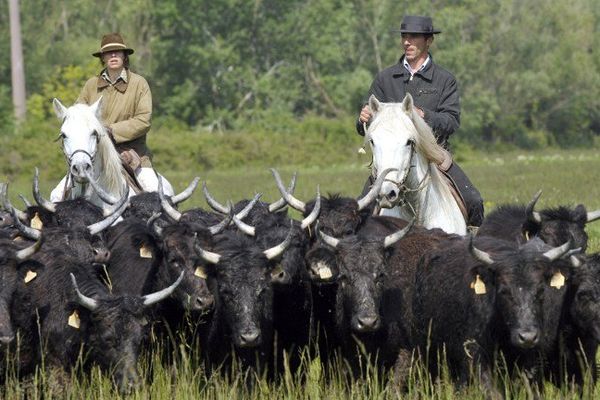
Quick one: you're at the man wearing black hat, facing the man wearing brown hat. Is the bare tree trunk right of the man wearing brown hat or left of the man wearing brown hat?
right

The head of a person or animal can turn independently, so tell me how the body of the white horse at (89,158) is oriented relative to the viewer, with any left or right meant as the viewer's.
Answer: facing the viewer and to the left of the viewer

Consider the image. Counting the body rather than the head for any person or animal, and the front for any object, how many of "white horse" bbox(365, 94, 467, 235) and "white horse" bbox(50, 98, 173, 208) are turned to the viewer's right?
0

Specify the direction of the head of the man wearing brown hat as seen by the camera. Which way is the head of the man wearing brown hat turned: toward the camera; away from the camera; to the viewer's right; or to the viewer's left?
toward the camera

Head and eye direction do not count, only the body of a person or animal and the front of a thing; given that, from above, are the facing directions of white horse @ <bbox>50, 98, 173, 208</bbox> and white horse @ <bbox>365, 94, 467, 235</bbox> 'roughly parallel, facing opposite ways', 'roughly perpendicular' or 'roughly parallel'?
roughly parallel

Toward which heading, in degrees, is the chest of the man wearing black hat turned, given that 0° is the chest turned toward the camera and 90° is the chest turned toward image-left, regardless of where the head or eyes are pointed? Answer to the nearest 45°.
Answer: approximately 45°

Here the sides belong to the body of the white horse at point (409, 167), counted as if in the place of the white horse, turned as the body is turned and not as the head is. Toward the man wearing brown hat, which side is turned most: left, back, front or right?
right

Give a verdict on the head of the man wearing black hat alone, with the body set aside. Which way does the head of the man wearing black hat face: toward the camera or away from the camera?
toward the camera

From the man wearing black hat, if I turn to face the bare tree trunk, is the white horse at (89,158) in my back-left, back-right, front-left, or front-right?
front-left

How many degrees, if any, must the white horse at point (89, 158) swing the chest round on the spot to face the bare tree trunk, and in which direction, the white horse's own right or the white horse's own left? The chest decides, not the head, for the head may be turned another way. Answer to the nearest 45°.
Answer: approximately 135° to the white horse's own right

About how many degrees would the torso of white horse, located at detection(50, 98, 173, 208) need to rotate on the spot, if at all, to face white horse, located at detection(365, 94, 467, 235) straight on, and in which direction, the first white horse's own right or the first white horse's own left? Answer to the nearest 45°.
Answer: approximately 90° to the first white horse's own left

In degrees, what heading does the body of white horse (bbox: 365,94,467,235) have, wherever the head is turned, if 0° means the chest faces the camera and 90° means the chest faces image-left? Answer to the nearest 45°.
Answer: approximately 45°

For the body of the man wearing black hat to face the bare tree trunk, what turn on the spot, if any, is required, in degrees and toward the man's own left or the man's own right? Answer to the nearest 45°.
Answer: approximately 90° to the man's own right
